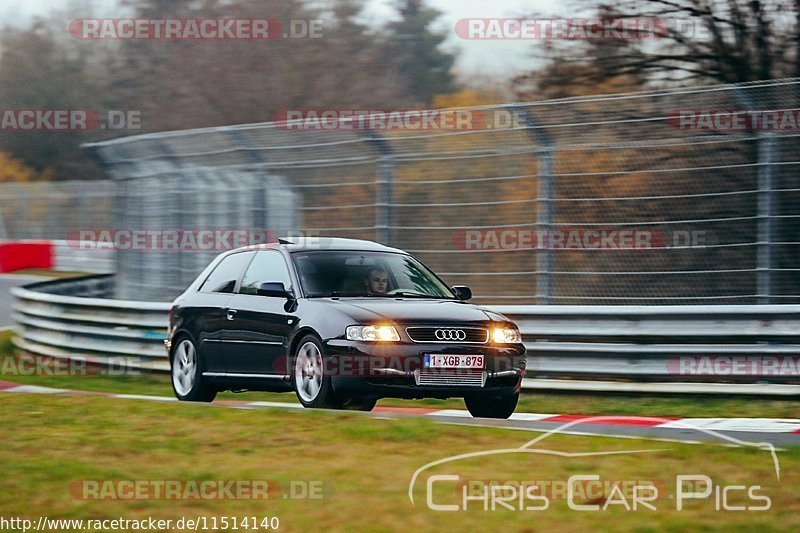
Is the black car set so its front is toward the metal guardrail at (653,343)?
no

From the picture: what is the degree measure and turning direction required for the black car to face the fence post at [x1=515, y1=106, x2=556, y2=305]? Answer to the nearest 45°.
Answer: approximately 90° to its left

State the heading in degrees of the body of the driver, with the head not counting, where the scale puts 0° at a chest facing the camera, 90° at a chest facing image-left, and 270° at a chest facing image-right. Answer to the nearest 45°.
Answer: approximately 315°

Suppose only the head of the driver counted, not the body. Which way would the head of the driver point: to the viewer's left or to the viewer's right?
to the viewer's right

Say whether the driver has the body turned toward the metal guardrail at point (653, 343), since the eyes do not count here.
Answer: no

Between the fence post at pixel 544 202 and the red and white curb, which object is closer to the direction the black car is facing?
the red and white curb
